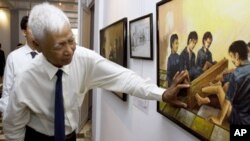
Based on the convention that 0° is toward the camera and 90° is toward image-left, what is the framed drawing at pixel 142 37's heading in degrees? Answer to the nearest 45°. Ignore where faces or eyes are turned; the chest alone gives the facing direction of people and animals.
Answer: approximately 45°

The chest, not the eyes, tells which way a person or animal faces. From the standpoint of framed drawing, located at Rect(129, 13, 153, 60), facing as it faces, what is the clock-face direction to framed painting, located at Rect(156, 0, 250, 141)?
The framed painting is roughly at 10 o'clock from the framed drawing.

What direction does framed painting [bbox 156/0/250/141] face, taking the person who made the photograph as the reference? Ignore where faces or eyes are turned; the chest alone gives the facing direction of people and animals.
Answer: facing the viewer and to the left of the viewer

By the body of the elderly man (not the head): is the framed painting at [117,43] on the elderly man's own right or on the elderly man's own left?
on the elderly man's own left

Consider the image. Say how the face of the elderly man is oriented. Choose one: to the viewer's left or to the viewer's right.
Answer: to the viewer's right

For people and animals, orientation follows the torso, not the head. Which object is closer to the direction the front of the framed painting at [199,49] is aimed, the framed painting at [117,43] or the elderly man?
the elderly man

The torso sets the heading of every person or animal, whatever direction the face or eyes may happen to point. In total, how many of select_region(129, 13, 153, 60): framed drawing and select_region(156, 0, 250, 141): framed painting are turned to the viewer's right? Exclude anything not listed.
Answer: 0

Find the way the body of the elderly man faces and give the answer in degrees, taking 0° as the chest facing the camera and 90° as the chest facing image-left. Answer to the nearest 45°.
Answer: approximately 315°

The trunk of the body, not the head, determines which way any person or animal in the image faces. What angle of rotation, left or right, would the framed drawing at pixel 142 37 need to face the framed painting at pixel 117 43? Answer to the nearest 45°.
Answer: approximately 135° to its right
